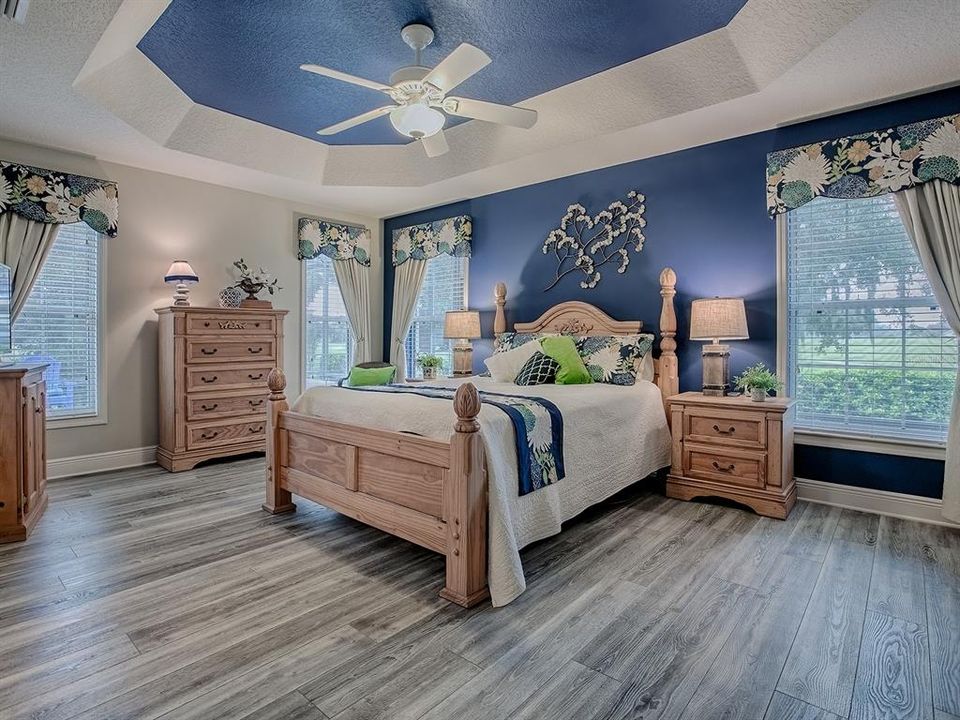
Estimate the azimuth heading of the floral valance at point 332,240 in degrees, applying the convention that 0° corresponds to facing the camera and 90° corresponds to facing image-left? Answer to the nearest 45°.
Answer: approximately 315°

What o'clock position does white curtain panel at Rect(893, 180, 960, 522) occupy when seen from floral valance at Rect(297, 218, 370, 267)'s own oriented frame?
The white curtain panel is roughly at 12 o'clock from the floral valance.

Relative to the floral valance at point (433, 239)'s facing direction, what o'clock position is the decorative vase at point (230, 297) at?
The decorative vase is roughly at 1 o'clock from the floral valance.

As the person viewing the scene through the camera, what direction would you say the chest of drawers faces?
facing the viewer and to the right of the viewer

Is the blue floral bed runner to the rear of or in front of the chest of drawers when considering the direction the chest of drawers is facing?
in front

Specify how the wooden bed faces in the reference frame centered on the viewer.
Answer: facing the viewer and to the left of the viewer

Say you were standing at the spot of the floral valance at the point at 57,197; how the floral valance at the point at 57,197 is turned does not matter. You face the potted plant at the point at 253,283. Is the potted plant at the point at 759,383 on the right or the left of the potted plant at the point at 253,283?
right

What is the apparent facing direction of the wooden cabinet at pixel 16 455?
to the viewer's right

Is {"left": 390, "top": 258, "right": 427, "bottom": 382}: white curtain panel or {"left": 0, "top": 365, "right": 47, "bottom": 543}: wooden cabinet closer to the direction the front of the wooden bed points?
the wooden cabinet

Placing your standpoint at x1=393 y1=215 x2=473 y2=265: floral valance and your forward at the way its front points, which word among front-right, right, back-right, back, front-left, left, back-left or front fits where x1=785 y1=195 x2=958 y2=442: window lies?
left

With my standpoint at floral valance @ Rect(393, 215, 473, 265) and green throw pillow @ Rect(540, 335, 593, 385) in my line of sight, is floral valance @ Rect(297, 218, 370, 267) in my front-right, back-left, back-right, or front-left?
back-right

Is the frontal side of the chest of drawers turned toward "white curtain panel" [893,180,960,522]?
yes

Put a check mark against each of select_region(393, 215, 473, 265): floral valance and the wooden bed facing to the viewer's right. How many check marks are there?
0

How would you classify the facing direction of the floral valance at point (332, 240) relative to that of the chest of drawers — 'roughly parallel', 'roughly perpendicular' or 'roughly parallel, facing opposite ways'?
roughly parallel

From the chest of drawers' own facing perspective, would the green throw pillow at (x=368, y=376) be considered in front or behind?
in front

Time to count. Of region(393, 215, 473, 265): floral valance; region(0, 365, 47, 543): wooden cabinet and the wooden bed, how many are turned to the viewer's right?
1

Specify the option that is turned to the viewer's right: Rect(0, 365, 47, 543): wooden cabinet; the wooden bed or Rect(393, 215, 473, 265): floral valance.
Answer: the wooden cabinet

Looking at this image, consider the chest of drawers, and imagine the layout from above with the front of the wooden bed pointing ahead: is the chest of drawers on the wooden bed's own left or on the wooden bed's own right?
on the wooden bed's own right

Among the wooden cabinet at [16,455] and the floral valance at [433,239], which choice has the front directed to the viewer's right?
the wooden cabinet
